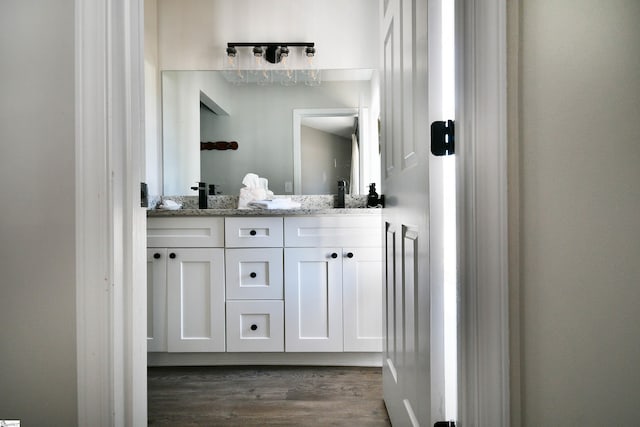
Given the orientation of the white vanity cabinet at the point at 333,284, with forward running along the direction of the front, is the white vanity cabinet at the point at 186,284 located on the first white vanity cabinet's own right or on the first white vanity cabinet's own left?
on the first white vanity cabinet's own right

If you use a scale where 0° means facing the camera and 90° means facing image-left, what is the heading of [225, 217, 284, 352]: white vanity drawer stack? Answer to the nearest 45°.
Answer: approximately 0°

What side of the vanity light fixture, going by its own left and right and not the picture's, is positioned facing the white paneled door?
front

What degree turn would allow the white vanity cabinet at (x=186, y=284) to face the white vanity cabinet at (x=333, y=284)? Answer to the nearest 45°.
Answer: approximately 90° to its left

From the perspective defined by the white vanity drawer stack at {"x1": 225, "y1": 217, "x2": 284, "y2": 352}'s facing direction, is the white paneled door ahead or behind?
ahead
